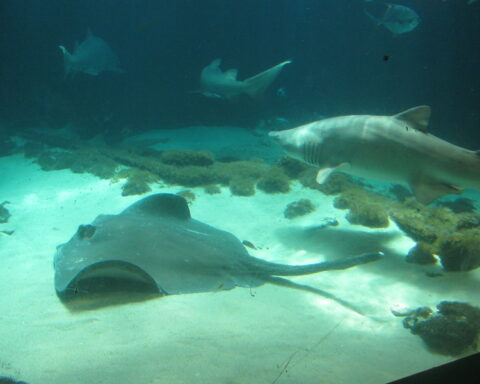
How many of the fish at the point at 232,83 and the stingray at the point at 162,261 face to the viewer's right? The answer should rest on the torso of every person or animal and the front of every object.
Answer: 0

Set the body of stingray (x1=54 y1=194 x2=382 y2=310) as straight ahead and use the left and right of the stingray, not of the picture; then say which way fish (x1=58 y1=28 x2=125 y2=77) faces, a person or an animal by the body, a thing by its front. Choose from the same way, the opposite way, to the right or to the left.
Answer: the opposite way

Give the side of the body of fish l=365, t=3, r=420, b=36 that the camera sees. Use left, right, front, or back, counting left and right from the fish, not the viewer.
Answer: right

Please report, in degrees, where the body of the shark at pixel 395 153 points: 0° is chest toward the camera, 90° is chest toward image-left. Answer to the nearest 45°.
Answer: approximately 90°

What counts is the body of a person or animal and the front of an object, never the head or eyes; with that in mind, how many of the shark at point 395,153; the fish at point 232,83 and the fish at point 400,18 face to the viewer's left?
2

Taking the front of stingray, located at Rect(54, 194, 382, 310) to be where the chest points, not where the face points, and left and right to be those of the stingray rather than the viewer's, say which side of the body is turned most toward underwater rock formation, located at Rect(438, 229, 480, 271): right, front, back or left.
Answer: back

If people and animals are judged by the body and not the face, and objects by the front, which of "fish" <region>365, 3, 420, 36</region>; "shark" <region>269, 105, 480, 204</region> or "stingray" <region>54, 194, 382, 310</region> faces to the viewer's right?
the fish

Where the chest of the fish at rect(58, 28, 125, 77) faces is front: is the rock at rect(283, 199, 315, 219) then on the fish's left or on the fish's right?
on the fish's right

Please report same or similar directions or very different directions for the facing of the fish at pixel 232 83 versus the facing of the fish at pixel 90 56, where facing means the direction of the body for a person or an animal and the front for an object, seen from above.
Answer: very different directions

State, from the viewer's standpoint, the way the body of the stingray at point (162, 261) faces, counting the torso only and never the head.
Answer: to the viewer's left

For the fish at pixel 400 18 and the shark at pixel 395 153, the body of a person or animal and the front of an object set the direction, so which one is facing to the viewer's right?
the fish

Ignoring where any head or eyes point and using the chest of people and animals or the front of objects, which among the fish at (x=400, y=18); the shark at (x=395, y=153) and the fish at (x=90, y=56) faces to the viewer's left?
the shark

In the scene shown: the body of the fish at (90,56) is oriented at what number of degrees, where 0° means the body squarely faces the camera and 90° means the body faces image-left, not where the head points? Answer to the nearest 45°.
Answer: approximately 270°
